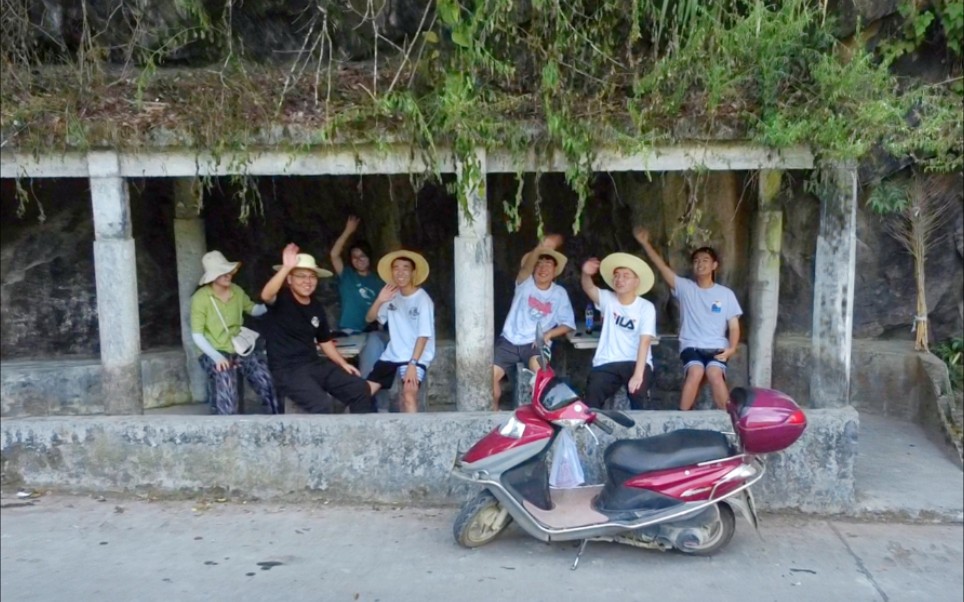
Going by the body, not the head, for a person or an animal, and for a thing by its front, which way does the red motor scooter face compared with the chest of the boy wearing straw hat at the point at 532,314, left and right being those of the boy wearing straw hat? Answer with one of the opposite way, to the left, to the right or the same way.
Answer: to the right

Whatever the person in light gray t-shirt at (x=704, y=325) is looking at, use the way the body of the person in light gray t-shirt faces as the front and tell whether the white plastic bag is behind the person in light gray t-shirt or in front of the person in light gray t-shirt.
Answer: in front

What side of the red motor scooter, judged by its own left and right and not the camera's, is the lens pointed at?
left

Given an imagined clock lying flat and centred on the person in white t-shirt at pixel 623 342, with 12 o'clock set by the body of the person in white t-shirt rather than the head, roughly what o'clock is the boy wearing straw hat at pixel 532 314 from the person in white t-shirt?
The boy wearing straw hat is roughly at 4 o'clock from the person in white t-shirt.

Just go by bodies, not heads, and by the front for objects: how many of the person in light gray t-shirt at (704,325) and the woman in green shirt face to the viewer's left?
0

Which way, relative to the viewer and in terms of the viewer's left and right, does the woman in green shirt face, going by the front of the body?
facing the viewer and to the right of the viewer

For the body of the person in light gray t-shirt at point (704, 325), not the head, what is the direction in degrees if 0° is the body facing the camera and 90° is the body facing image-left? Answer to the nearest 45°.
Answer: approximately 0°

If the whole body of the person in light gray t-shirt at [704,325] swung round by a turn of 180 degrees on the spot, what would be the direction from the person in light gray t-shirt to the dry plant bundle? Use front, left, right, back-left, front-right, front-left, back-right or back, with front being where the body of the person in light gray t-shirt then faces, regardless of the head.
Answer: front-right

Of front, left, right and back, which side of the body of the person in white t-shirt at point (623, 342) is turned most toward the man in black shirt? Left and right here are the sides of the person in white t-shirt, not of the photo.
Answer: right

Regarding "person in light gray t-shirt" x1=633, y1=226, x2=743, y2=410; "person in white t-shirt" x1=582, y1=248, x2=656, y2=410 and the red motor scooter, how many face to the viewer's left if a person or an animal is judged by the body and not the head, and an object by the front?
1

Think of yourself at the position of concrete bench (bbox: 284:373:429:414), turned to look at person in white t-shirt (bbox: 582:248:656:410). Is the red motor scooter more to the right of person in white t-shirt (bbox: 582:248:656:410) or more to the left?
right
